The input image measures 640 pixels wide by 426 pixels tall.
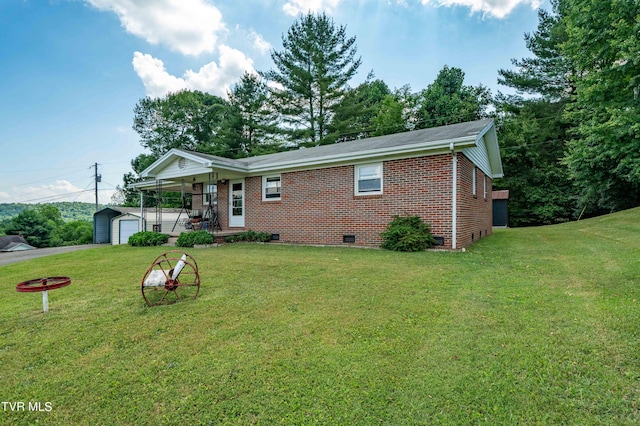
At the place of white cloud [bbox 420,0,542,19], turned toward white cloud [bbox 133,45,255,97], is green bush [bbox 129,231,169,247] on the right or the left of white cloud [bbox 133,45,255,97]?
left

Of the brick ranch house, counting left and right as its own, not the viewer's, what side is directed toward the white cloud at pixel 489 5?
back

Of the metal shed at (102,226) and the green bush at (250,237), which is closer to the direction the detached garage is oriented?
the green bush

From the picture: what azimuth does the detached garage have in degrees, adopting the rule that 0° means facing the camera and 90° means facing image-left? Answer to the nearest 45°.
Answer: approximately 0°

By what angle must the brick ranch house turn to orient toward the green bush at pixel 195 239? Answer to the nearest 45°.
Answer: approximately 45° to its right

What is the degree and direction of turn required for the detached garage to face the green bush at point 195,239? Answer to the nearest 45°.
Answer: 0° — it already faces it

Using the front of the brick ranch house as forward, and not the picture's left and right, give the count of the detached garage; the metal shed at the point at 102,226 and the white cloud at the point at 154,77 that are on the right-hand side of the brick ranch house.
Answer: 3

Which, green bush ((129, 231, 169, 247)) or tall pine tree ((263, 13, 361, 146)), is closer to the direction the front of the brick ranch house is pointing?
the green bush

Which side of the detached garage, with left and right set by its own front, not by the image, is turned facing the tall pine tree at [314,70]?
left

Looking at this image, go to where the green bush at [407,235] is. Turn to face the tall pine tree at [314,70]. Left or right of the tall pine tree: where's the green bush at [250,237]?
left

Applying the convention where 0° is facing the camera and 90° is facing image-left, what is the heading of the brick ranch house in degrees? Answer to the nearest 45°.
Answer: approximately 45°
